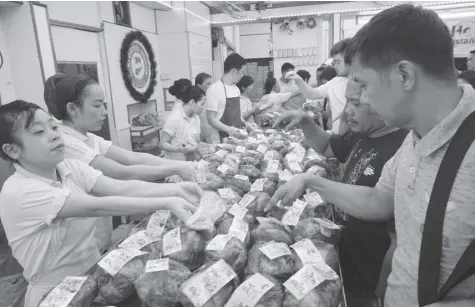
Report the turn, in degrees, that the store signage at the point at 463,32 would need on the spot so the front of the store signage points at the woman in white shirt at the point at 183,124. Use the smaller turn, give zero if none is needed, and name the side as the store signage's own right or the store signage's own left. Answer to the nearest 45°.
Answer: approximately 45° to the store signage's own right

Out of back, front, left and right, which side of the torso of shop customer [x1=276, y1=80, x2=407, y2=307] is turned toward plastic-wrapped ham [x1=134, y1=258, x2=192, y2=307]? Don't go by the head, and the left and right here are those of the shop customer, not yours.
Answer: front

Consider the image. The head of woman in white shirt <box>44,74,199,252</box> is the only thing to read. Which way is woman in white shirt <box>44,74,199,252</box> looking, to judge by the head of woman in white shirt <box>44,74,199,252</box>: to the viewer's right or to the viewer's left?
to the viewer's right

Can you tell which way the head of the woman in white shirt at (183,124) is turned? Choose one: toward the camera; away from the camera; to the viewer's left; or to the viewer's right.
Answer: to the viewer's right

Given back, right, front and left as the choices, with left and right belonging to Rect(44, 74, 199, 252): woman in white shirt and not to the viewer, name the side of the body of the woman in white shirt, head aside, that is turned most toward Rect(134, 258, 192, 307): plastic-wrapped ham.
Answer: right

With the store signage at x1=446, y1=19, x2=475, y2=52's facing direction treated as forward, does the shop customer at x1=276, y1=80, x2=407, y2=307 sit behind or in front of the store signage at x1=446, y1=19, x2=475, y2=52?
in front

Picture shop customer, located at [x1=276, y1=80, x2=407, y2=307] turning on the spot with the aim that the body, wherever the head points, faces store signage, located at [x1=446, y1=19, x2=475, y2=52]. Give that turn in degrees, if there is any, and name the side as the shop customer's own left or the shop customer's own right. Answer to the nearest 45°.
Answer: approximately 135° to the shop customer's own right

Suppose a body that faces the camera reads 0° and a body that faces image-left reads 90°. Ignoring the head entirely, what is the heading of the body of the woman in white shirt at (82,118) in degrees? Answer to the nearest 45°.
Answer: approximately 270°

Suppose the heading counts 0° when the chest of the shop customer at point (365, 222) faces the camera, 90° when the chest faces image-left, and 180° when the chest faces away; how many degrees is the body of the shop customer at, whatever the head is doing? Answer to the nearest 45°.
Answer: approximately 45°

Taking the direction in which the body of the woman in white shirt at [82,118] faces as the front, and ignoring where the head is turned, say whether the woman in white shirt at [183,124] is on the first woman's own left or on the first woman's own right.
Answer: on the first woman's own left

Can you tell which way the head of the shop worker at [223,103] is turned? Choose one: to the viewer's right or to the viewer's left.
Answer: to the viewer's right

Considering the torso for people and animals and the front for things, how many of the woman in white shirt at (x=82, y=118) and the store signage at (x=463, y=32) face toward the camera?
1
